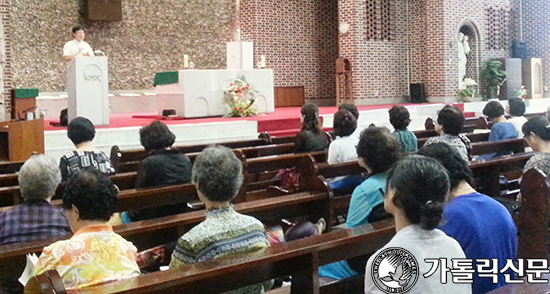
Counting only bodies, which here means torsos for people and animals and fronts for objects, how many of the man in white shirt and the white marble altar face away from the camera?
0

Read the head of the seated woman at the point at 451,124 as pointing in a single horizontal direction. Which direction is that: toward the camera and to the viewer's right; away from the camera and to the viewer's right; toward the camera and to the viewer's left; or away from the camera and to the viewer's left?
away from the camera and to the viewer's left

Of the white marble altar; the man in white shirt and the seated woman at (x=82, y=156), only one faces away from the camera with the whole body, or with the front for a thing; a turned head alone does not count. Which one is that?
the seated woman

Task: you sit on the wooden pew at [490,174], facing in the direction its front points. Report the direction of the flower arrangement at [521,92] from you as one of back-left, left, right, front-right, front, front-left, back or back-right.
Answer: front-right

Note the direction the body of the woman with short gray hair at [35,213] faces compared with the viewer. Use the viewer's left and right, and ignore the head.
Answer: facing away from the viewer

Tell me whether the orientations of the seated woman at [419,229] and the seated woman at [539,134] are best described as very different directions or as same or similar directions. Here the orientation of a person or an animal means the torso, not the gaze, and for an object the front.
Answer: same or similar directions

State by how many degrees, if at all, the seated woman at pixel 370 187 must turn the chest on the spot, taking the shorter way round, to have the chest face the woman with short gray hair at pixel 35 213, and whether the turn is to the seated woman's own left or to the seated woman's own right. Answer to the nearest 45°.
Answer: approximately 45° to the seated woman's own left

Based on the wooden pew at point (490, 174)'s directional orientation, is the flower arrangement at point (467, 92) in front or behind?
in front

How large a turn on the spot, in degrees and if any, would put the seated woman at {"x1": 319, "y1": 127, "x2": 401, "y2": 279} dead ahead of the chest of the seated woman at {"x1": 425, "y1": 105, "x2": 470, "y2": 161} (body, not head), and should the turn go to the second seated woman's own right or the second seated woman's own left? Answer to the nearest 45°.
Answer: approximately 135° to the second seated woman's own left

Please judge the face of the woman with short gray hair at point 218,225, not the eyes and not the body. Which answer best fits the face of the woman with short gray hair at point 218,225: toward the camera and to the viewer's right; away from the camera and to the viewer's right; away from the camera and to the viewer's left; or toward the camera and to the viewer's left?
away from the camera and to the viewer's left

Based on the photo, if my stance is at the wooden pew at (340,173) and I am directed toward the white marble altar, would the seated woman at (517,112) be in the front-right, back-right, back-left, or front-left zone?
front-right

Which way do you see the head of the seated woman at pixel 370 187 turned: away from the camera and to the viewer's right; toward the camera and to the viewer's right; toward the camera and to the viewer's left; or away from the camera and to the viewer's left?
away from the camera and to the viewer's left

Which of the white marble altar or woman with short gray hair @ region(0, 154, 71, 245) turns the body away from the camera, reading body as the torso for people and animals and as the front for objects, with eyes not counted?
the woman with short gray hair

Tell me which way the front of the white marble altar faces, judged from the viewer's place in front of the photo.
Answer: facing the viewer and to the right of the viewer

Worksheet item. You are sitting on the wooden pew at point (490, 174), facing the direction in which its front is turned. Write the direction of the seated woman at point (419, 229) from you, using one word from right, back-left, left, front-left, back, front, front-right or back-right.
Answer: back-left

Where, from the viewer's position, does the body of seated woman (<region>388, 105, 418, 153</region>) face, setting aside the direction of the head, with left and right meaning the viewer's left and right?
facing away from the viewer and to the left of the viewer

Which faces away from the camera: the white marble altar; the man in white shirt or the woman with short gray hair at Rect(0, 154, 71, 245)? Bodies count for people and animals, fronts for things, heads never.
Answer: the woman with short gray hair
